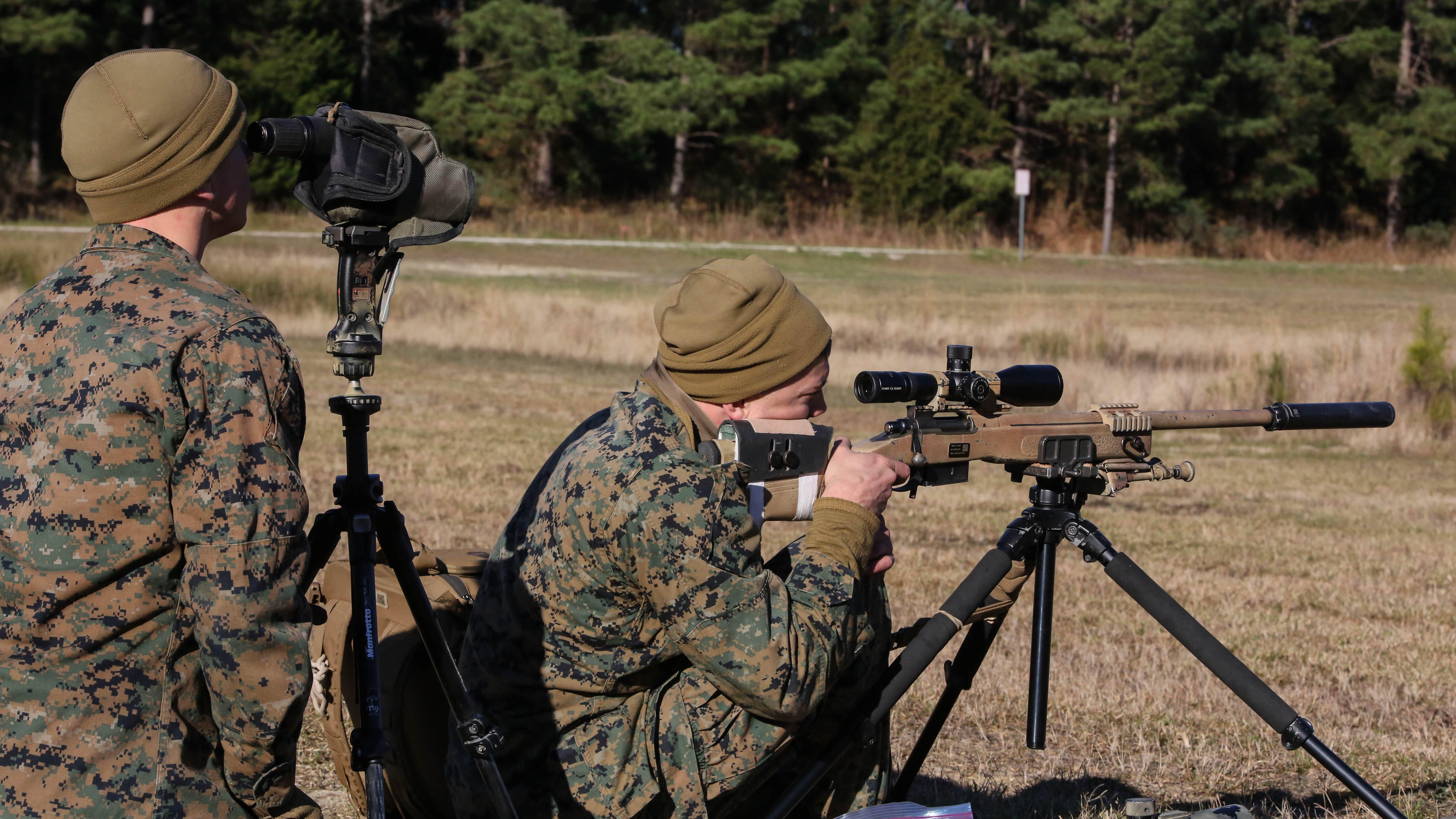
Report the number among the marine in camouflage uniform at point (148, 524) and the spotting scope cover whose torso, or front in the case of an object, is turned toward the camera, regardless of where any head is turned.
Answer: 0

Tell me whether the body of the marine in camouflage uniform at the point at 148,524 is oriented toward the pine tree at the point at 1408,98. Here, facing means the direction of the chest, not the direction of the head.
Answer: yes

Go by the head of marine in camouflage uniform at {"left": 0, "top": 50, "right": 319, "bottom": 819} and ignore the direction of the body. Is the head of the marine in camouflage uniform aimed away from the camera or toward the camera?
away from the camera

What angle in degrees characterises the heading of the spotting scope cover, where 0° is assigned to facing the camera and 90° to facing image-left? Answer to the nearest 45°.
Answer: approximately 270°

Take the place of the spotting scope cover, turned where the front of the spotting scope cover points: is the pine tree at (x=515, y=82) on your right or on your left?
on your left

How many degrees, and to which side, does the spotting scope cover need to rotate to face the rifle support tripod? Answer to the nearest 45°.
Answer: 0° — it already faces it

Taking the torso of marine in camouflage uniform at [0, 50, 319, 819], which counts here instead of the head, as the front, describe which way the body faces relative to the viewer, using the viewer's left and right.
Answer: facing away from the viewer and to the right of the viewer

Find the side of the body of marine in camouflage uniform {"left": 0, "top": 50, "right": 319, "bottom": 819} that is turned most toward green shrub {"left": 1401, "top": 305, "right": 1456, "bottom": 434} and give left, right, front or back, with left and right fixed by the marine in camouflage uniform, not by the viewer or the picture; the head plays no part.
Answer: front

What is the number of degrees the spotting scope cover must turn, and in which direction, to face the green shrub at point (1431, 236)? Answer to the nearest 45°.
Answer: approximately 45° to its left

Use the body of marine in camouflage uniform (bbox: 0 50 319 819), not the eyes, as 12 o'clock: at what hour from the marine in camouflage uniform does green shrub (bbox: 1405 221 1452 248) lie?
The green shrub is roughly at 12 o'clock from the marine in camouflage uniform.

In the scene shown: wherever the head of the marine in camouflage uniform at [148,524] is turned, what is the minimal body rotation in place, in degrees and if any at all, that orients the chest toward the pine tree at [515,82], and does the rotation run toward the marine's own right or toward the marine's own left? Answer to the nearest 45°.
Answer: approximately 45° to the marine's own left
